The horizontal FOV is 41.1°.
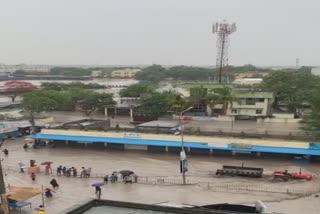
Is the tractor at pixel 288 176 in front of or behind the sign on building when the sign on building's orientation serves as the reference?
in front

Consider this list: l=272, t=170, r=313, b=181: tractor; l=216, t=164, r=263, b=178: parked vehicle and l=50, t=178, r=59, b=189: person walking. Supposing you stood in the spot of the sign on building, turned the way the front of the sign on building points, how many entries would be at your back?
0

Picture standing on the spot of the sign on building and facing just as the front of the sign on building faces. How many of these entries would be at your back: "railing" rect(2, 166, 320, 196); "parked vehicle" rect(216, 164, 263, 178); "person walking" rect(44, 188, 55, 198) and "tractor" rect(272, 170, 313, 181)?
0

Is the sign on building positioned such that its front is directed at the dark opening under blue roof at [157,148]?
no

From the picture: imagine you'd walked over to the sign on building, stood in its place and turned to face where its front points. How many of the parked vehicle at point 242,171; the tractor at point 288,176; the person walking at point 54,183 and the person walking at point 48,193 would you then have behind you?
0

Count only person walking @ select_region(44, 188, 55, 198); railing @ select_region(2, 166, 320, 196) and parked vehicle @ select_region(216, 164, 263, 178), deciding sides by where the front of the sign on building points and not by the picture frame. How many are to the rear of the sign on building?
0

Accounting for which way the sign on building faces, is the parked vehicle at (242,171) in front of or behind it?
in front

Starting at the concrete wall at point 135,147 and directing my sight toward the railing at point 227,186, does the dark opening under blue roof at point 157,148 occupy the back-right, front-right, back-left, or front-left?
front-left

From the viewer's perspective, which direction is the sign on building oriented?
toward the camera

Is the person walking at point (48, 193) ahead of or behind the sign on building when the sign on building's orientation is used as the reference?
ahead

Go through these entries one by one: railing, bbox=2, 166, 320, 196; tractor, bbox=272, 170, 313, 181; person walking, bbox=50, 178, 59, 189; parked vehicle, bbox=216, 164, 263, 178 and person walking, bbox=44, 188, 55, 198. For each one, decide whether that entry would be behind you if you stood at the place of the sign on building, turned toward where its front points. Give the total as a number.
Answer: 0
